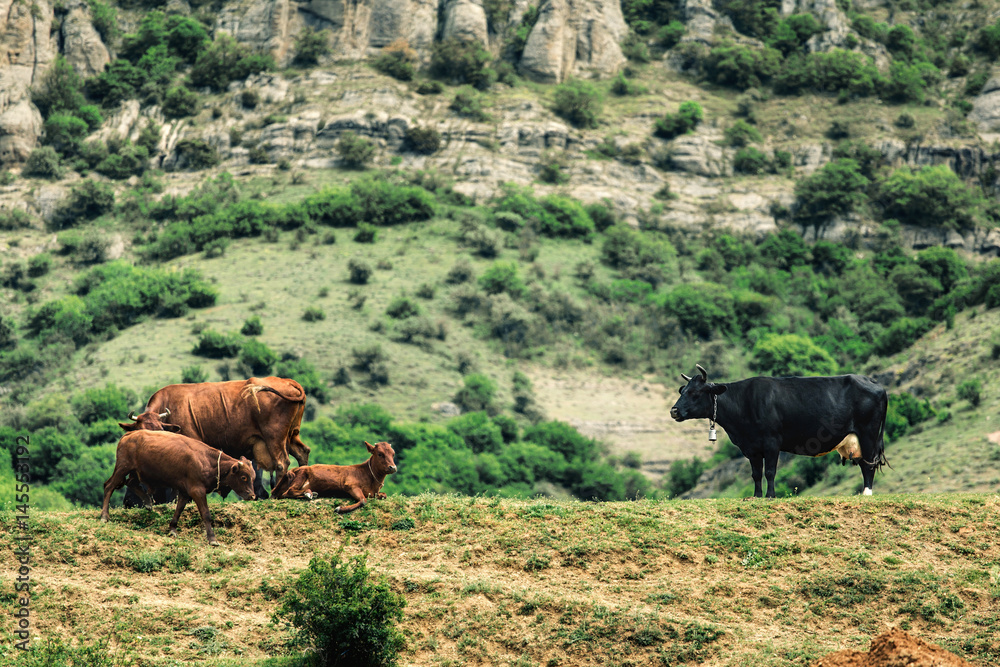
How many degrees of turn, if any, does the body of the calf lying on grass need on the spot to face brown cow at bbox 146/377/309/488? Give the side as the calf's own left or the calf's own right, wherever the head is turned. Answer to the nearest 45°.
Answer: approximately 135° to the calf's own left

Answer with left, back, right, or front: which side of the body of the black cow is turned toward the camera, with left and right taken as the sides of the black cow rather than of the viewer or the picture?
left

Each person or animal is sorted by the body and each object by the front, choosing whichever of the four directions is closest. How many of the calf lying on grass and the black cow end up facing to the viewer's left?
1

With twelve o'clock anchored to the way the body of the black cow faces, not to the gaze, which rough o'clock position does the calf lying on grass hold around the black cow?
The calf lying on grass is roughly at 11 o'clock from the black cow.

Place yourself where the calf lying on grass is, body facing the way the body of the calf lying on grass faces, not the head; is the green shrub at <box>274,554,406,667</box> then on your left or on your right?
on your right

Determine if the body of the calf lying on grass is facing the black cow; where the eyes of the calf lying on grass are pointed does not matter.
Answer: yes

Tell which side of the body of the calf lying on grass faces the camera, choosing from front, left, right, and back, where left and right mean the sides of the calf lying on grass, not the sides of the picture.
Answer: right

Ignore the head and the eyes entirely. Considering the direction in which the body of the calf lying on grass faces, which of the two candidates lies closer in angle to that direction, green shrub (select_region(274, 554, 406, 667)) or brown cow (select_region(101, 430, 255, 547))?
the green shrub

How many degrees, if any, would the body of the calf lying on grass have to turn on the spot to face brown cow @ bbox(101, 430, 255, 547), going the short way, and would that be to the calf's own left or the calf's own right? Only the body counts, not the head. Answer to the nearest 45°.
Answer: approximately 135° to the calf's own right

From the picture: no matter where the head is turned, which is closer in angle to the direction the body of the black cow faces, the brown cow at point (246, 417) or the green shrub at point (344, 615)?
the brown cow

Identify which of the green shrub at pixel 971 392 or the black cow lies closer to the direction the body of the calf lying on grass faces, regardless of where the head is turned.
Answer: the black cow

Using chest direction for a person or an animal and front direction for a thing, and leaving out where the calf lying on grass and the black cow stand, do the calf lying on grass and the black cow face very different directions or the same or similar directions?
very different directions

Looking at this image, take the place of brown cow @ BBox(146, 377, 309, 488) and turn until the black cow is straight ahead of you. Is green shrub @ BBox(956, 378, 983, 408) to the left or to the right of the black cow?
left
